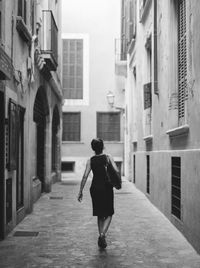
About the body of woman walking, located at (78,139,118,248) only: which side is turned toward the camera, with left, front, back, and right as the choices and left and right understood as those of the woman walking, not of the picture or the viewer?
back

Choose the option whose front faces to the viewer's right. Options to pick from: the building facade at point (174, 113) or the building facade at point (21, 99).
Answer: the building facade at point (21, 99)

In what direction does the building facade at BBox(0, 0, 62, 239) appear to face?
to the viewer's right

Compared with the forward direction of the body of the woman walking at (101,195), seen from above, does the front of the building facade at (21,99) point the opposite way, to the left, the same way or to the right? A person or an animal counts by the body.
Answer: to the right

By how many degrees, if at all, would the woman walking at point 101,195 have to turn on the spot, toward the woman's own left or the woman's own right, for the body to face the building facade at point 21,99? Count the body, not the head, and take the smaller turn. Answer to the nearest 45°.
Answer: approximately 45° to the woman's own left

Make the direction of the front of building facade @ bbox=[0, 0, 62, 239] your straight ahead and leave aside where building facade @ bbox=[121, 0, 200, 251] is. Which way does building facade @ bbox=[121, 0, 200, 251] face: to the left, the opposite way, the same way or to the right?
the opposite way

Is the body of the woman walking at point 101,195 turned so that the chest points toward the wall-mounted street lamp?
yes

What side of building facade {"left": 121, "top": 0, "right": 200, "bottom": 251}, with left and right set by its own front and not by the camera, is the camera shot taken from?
left

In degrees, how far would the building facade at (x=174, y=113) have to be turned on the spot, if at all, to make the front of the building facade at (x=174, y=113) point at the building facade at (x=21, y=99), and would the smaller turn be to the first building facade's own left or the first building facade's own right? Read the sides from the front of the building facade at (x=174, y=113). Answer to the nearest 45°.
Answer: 0° — it already faces it

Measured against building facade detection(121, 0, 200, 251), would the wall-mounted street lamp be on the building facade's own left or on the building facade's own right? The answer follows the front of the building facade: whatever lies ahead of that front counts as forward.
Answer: on the building facade's own right

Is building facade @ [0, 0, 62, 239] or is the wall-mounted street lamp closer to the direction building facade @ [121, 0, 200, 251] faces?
the building facade

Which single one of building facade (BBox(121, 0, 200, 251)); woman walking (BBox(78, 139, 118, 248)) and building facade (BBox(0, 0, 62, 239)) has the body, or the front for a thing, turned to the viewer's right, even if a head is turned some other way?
building facade (BBox(0, 0, 62, 239))

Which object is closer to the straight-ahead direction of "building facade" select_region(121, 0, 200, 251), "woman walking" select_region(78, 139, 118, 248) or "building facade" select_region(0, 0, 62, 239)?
the building facade

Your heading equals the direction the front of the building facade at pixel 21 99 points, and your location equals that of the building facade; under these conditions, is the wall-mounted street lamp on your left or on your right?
on your left
